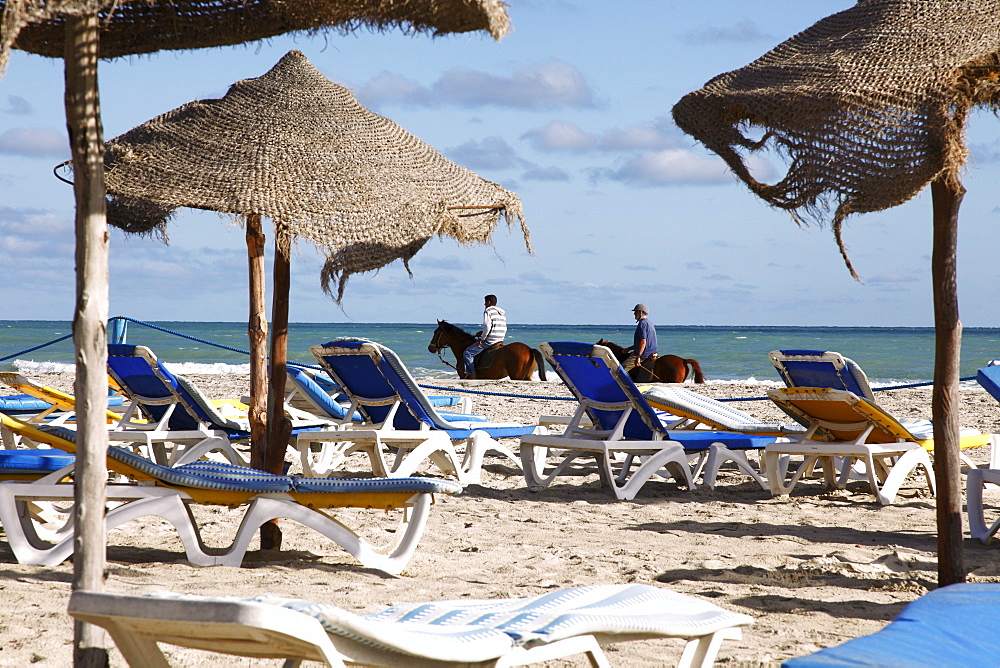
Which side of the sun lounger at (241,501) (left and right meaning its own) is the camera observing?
right

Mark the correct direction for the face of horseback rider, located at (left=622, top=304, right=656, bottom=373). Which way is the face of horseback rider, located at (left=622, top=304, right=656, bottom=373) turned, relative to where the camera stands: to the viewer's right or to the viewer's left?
to the viewer's left

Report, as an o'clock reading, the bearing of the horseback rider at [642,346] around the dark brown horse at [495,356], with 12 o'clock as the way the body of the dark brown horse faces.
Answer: The horseback rider is roughly at 7 o'clock from the dark brown horse.

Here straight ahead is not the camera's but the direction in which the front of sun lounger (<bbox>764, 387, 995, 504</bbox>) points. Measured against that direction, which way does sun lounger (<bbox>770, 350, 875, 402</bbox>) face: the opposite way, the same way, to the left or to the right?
the same way

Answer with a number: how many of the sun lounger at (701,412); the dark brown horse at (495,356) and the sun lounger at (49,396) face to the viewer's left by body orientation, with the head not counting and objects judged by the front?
1

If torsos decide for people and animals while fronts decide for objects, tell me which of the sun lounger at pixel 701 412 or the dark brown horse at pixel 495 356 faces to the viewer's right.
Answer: the sun lounger

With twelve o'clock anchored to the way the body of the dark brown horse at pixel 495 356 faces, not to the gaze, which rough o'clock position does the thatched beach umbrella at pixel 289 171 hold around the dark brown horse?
The thatched beach umbrella is roughly at 9 o'clock from the dark brown horse.

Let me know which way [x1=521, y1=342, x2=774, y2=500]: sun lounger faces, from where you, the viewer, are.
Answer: facing away from the viewer and to the right of the viewer

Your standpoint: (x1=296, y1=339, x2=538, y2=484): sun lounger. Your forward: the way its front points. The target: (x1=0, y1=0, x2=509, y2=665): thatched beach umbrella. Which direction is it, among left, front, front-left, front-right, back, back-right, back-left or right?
back-right

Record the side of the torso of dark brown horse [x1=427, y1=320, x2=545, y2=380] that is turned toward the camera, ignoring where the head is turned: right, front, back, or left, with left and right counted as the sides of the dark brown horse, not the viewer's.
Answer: left

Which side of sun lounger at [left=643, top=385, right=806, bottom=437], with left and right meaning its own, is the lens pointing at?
right

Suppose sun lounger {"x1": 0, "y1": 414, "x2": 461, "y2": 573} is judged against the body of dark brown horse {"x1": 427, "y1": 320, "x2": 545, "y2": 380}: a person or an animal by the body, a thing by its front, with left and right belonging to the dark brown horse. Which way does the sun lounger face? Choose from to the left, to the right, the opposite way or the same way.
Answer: the opposite way

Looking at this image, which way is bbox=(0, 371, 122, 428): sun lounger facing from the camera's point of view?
to the viewer's right

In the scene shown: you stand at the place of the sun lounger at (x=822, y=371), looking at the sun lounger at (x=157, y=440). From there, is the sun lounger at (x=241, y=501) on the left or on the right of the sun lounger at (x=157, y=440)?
left
